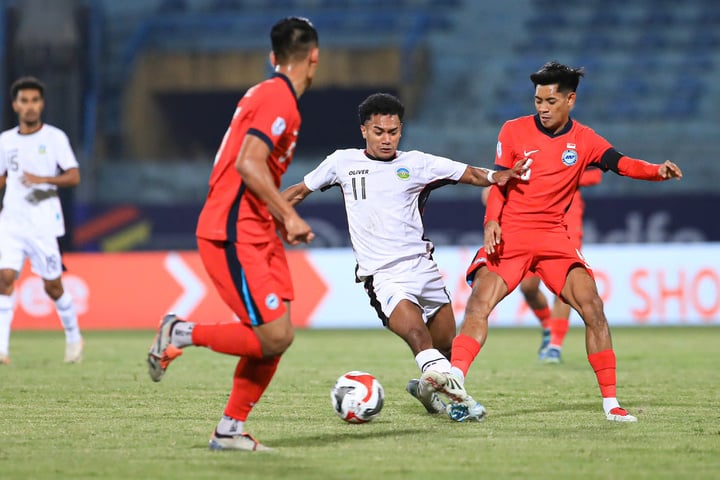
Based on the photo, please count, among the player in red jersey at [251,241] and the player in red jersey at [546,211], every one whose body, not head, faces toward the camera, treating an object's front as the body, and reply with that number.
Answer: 1

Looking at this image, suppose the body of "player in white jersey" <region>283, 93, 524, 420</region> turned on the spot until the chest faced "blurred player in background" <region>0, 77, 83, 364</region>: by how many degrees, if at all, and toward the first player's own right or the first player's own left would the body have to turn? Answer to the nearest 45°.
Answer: approximately 135° to the first player's own right

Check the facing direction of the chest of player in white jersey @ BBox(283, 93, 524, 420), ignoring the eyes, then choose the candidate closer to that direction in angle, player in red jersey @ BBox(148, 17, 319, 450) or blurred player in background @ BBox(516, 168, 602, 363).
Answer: the player in red jersey

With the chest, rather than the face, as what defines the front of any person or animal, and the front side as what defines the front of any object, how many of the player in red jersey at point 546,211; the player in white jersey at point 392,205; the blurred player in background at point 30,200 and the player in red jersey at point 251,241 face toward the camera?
3

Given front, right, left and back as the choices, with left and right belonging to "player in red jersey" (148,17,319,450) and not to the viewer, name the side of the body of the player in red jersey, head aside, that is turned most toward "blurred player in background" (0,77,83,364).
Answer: left

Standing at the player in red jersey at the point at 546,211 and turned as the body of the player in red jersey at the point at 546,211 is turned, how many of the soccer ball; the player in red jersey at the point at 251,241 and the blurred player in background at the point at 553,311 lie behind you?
1

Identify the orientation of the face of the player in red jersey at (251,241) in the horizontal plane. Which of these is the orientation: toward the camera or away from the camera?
away from the camera

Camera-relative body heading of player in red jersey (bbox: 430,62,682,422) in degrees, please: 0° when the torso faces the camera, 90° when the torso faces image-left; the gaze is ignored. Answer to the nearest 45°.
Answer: approximately 0°

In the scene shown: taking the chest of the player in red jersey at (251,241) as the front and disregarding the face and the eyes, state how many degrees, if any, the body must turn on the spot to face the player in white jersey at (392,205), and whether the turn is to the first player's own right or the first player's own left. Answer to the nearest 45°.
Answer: approximately 45° to the first player's own left
